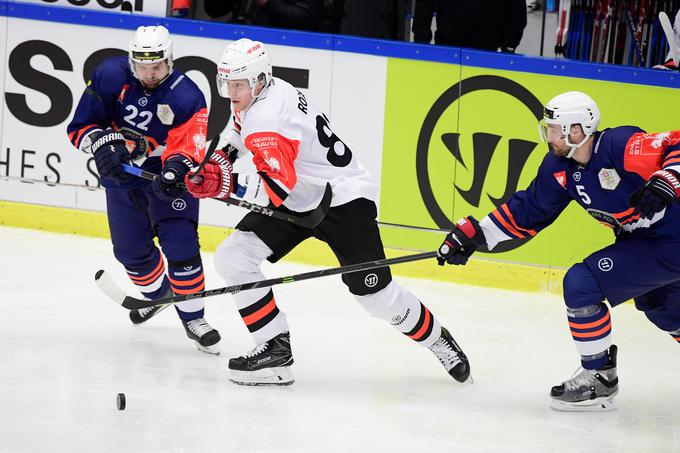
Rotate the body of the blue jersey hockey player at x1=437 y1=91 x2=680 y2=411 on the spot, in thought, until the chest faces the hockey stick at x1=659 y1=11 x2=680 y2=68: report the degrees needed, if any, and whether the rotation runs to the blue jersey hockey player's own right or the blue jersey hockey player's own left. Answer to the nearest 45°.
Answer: approximately 135° to the blue jersey hockey player's own right

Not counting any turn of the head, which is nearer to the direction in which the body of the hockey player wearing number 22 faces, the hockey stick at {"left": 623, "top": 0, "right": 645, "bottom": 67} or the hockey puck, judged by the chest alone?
the hockey puck

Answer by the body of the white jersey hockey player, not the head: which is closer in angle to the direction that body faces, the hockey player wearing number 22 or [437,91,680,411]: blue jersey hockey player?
the hockey player wearing number 22

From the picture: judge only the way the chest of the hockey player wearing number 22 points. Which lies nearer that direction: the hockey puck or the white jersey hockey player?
the hockey puck

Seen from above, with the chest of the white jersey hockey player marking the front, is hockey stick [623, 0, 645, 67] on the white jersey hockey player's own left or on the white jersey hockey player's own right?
on the white jersey hockey player's own right

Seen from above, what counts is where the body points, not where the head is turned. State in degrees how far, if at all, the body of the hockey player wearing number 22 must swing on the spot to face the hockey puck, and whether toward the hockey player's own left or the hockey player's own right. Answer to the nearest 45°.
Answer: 0° — they already face it

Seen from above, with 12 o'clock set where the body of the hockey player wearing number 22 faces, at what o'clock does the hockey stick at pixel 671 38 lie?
The hockey stick is roughly at 8 o'clock from the hockey player wearing number 22.

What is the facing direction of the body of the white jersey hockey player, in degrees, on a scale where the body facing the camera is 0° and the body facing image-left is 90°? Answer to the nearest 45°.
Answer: approximately 90°

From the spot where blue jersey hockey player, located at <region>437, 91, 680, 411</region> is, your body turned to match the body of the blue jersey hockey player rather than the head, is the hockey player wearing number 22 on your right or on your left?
on your right

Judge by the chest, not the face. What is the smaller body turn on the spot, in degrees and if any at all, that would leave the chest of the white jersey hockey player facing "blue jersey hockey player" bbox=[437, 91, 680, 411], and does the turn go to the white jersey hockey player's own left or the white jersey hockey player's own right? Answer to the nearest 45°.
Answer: approximately 180°

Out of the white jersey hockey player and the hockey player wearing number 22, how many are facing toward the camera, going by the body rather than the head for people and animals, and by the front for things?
1
